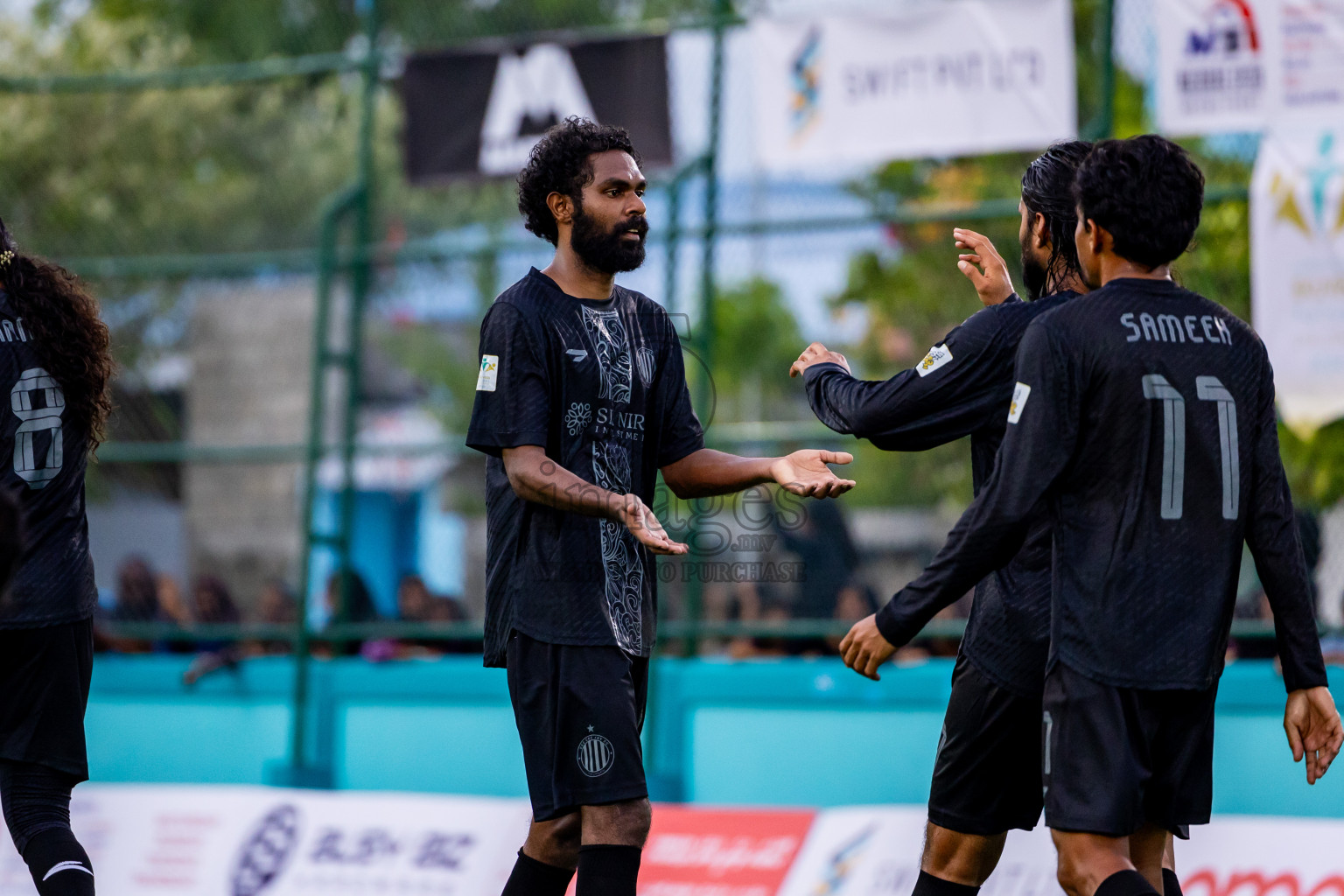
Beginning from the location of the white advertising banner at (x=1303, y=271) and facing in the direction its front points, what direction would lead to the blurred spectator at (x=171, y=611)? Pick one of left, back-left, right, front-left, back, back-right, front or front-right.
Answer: right

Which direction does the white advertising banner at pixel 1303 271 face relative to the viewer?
toward the camera

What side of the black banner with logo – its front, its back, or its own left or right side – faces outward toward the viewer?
front

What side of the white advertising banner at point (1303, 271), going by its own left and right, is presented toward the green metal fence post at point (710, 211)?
right

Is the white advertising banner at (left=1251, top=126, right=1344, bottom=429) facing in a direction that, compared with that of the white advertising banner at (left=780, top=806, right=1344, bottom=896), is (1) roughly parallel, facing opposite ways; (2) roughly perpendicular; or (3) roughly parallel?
roughly parallel

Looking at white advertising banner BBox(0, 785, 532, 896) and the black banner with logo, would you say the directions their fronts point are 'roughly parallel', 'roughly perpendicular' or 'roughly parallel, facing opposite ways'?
roughly parallel

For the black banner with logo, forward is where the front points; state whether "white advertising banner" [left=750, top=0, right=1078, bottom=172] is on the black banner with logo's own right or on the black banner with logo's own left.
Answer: on the black banner with logo's own left

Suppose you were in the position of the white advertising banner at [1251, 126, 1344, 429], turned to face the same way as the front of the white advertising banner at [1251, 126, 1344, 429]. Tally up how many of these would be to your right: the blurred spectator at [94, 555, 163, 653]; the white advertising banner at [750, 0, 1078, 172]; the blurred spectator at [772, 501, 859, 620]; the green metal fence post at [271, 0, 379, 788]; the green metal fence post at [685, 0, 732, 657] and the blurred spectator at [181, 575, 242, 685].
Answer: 6

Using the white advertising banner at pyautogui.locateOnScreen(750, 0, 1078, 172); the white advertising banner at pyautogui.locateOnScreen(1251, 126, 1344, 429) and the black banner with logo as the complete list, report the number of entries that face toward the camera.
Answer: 3

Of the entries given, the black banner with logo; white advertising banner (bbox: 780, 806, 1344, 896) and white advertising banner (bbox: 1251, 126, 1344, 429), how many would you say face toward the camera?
3

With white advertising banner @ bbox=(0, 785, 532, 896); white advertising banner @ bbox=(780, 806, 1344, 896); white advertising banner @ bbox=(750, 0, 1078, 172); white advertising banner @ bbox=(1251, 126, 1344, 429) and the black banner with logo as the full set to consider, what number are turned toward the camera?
5

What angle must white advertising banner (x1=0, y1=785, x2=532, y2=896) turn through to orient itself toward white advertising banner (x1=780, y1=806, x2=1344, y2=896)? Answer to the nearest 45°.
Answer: approximately 45° to its left

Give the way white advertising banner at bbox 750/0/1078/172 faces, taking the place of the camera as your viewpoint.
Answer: facing the viewer

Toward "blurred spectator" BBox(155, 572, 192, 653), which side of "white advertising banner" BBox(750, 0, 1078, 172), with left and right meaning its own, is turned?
right
